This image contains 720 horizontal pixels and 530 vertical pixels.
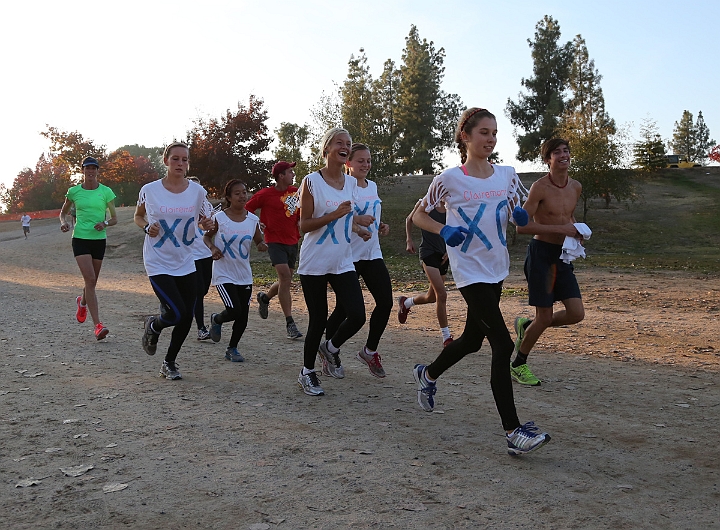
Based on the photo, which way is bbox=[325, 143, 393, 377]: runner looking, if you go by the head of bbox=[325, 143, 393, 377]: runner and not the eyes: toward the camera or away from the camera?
toward the camera

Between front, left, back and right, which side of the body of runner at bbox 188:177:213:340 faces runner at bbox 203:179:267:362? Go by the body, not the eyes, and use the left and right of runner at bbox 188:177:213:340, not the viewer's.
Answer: front

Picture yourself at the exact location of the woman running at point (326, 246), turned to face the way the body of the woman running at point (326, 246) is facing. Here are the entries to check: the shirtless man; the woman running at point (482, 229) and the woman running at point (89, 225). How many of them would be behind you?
1

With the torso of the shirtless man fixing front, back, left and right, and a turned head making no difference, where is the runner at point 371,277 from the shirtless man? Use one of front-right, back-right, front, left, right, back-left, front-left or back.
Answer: back-right

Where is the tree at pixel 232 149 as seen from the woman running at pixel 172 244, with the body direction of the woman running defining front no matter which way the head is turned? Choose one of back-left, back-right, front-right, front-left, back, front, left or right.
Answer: back-left

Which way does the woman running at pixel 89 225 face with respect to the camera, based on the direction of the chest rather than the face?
toward the camera

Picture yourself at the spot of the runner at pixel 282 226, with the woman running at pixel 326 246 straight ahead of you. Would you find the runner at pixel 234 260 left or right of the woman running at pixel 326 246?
right

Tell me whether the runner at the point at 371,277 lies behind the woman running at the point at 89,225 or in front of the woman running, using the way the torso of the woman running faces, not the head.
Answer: in front

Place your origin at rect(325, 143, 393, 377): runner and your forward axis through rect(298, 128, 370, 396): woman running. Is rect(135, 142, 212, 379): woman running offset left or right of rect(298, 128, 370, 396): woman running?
right

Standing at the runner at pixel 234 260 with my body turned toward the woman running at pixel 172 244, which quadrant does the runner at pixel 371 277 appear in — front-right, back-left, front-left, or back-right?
front-left

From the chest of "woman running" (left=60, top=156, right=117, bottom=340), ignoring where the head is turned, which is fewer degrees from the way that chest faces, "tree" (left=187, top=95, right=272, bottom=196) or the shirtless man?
the shirtless man

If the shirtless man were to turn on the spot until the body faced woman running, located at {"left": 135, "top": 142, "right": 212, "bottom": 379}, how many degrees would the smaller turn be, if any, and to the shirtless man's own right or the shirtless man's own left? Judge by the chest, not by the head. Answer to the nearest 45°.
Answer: approximately 135° to the shirtless man's own right

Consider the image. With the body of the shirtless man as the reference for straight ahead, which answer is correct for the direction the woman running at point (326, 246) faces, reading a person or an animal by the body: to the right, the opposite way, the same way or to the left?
the same way
